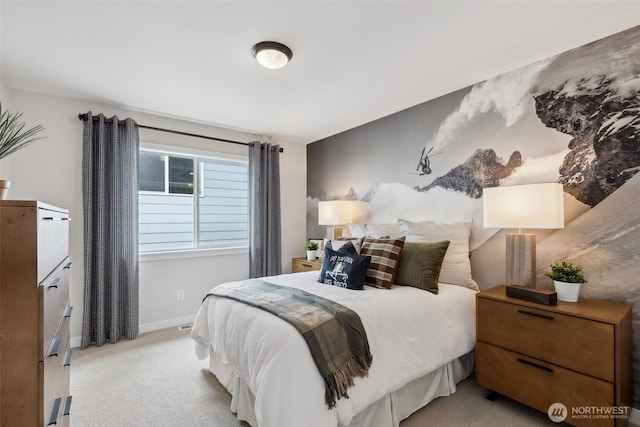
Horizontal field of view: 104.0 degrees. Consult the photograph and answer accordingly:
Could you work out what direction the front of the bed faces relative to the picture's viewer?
facing the viewer and to the left of the viewer

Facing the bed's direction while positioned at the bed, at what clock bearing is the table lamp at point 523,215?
The table lamp is roughly at 7 o'clock from the bed.

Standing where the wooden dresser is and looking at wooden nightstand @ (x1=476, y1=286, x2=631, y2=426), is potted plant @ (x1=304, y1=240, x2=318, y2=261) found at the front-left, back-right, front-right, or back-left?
front-left

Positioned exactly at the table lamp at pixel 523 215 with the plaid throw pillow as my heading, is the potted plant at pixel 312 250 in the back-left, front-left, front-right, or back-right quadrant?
front-right

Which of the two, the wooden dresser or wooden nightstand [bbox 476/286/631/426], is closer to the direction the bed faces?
the wooden dresser

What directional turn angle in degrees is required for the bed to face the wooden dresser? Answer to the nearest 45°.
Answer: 0° — it already faces it

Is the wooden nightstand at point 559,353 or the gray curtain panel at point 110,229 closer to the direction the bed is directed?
the gray curtain panel

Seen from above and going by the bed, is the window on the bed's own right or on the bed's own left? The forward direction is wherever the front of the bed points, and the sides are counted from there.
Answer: on the bed's own right

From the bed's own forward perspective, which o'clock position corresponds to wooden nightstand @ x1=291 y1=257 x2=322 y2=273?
The wooden nightstand is roughly at 4 o'clock from the bed.

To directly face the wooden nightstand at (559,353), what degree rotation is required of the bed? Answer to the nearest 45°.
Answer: approximately 135° to its left
